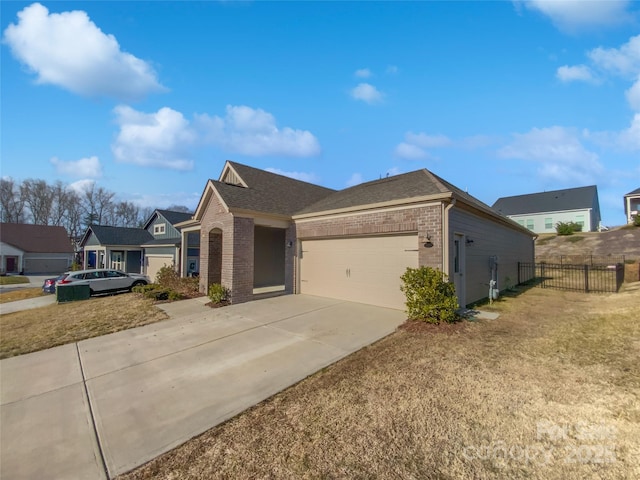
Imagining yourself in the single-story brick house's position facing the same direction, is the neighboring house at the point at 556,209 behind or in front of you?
behind

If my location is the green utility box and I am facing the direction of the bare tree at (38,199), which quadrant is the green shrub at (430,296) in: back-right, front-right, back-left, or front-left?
back-right

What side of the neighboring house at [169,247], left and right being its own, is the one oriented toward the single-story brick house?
left

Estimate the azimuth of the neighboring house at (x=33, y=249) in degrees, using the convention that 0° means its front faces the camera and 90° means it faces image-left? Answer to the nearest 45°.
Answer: approximately 0°

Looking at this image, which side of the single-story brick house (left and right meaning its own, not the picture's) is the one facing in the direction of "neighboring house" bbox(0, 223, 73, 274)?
right

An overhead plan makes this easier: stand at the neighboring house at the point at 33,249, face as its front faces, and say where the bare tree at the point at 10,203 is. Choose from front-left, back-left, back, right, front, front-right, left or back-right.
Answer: back

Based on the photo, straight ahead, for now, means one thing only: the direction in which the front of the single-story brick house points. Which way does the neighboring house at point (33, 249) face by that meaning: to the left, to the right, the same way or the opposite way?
to the left

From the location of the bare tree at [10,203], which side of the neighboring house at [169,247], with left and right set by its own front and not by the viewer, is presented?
right

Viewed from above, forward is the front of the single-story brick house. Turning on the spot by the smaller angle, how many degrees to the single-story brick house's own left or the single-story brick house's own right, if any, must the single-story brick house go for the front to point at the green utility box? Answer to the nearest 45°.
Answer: approximately 45° to the single-story brick house's own right

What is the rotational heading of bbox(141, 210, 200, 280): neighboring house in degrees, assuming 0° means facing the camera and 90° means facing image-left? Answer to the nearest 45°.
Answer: approximately 45°

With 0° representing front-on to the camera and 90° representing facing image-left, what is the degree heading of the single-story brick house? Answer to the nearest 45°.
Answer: approximately 45°
